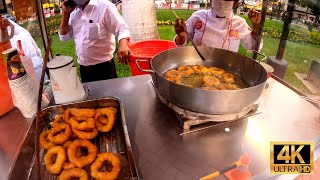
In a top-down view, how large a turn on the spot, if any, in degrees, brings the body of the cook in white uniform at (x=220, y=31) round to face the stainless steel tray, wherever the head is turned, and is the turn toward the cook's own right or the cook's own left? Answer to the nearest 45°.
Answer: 0° — they already face it

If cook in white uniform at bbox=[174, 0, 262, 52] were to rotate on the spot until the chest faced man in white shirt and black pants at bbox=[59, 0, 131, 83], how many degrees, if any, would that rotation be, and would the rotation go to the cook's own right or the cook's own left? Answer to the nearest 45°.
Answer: approximately 90° to the cook's own right

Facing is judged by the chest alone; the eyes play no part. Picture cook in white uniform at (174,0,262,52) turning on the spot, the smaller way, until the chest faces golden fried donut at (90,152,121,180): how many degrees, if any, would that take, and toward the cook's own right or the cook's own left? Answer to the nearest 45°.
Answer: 0° — they already face it

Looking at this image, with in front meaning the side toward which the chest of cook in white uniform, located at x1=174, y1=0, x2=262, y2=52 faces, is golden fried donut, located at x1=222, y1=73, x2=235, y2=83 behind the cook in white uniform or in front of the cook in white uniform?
in front

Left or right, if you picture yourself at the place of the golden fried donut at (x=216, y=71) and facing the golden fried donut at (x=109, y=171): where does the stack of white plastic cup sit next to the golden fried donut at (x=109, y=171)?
right

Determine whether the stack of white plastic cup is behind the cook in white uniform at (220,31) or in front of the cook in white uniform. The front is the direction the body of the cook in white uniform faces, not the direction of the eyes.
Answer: in front

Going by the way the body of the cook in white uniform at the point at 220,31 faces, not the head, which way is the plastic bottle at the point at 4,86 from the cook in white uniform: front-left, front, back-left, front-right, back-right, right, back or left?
front-right

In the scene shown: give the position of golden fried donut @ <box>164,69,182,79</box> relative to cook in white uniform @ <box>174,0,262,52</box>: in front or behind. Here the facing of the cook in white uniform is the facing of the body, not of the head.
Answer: in front

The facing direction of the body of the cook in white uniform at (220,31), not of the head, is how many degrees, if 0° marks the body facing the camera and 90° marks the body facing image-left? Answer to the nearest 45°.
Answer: approximately 0°
